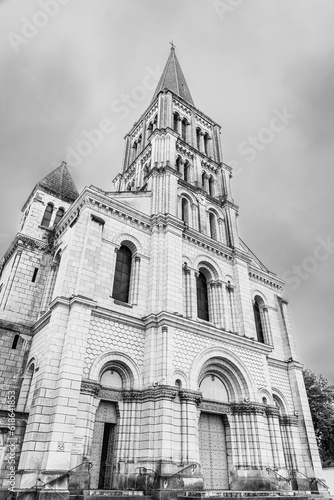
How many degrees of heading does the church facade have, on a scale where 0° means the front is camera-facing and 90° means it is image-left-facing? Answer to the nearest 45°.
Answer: approximately 315°

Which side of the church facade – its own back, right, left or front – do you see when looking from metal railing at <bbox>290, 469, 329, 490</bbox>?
left
